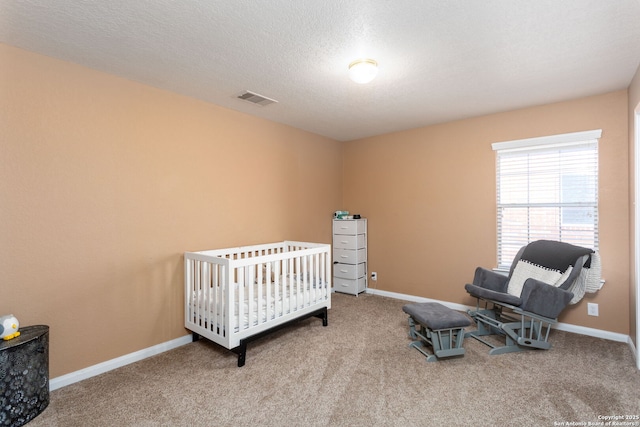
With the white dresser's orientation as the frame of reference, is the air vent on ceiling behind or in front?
in front

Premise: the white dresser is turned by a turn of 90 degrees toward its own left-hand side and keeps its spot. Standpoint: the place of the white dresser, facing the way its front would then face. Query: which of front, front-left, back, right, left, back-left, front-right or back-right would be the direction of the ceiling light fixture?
front-right

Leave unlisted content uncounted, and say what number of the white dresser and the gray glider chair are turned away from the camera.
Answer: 0

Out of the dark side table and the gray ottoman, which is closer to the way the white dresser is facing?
the dark side table

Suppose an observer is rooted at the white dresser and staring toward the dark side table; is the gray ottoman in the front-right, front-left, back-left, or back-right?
front-left

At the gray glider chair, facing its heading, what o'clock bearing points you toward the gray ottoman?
The gray ottoman is roughly at 12 o'clock from the gray glider chair.

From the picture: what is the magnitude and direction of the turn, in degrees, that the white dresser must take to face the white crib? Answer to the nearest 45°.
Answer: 0° — it already faces it

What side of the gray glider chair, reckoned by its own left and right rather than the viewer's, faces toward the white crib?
front
